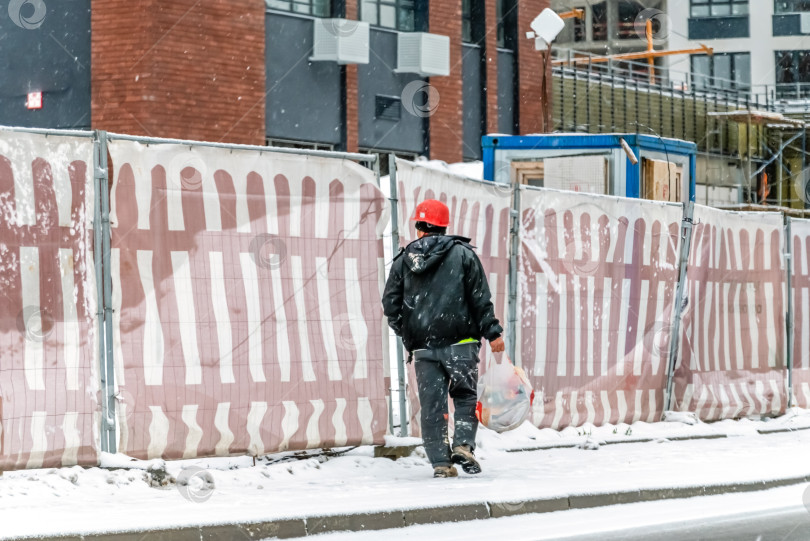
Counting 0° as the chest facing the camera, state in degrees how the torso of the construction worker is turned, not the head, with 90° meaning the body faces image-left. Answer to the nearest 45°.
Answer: approximately 180°

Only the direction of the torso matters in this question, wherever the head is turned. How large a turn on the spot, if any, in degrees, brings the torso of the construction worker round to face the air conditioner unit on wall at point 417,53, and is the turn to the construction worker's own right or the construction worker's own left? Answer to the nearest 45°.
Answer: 0° — they already face it

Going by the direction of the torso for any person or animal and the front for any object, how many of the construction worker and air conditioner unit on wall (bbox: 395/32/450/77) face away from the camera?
1

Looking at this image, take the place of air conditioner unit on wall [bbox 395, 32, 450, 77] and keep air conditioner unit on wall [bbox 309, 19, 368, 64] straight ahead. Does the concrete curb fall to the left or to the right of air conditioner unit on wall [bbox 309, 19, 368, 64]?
left

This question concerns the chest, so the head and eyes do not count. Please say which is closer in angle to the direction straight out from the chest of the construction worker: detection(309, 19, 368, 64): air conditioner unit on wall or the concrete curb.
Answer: the air conditioner unit on wall

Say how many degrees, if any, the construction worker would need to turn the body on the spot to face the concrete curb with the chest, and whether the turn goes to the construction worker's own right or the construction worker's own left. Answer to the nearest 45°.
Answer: approximately 180°

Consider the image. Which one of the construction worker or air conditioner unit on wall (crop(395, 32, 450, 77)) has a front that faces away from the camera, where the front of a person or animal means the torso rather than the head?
the construction worker

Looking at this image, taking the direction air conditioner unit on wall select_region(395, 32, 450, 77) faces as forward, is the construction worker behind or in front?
in front

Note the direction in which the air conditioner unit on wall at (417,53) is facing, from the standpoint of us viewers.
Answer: facing the viewer and to the right of the viewer

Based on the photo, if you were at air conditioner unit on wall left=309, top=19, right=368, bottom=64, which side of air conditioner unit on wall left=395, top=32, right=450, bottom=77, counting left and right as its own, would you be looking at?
right

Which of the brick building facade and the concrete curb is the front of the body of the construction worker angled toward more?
the brick building facade
